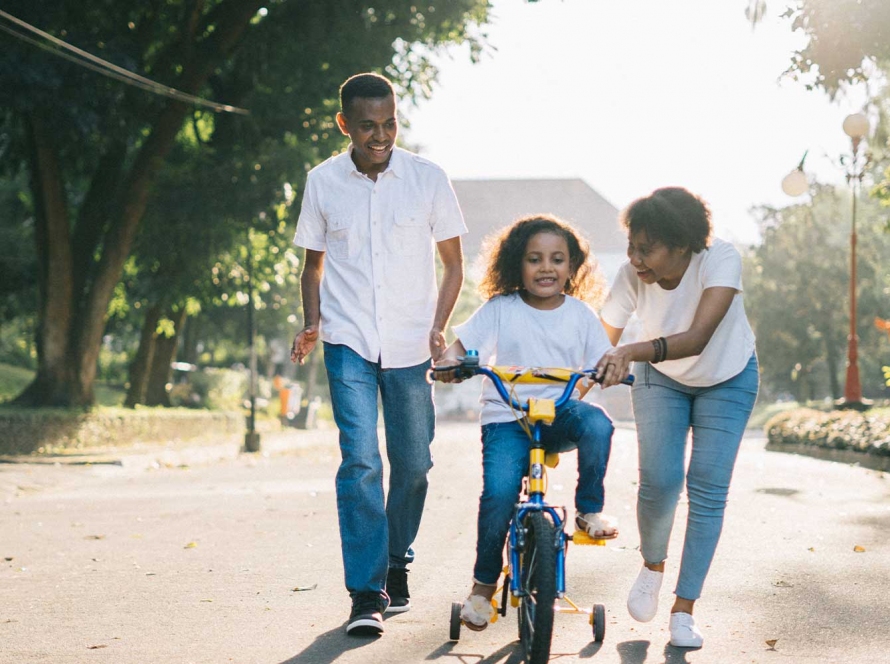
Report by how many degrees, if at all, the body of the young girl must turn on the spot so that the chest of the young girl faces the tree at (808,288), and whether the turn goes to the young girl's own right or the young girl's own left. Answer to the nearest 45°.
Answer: approximately 180°

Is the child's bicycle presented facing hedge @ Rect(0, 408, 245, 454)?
no

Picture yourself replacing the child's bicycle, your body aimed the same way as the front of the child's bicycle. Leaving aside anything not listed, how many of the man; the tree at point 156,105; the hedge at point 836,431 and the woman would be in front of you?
0

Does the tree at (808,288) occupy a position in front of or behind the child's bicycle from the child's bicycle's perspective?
behind

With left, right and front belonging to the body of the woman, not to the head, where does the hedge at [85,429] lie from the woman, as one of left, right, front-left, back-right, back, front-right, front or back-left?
right

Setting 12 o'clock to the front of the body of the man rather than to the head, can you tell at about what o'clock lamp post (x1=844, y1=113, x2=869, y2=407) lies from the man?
The lamp post is roughly at 7 o'clock from the man.

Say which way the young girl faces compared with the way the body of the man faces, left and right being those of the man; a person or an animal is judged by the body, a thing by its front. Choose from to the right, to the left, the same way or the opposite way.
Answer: the same way

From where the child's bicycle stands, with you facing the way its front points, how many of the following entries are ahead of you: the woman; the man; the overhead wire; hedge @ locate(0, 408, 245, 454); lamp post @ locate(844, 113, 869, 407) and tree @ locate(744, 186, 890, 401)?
0

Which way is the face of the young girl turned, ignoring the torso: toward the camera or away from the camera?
toward the camera

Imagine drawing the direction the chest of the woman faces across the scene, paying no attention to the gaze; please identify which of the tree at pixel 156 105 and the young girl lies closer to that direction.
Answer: the young girl

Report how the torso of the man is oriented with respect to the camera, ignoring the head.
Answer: toward the camera

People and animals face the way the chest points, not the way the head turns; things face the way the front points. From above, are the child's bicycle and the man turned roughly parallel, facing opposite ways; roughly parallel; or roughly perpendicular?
roughly parallel

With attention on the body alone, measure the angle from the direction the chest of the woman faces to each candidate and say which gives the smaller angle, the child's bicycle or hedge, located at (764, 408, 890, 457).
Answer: the child's bicycle

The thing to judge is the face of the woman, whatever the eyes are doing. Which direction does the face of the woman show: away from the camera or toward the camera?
toward the camera

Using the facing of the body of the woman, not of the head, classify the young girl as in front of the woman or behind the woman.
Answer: in front

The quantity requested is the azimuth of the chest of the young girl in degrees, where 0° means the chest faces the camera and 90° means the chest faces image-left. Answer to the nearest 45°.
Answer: approximately 0°

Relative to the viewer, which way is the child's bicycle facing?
toward the camera

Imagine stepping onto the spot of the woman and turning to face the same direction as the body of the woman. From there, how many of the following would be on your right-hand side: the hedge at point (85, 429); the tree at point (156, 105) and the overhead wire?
3
